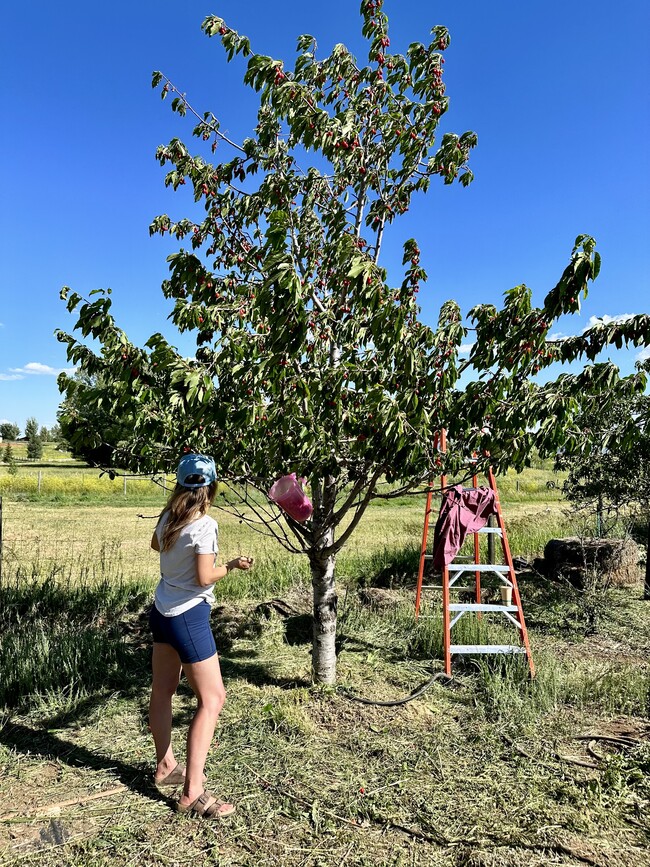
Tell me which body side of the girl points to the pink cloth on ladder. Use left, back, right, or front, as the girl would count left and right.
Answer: front

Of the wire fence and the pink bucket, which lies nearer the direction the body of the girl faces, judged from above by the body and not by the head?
the pink bucket

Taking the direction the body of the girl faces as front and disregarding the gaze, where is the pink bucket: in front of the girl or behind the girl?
in front

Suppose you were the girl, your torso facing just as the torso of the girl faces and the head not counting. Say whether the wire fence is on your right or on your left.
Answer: on your left

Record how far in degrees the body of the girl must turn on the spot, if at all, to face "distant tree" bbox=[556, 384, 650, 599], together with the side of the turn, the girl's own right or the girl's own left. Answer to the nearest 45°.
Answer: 0° — they already face it

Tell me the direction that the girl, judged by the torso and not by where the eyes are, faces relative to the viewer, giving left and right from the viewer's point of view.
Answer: facing away from the viewer and to the right of the viewer
